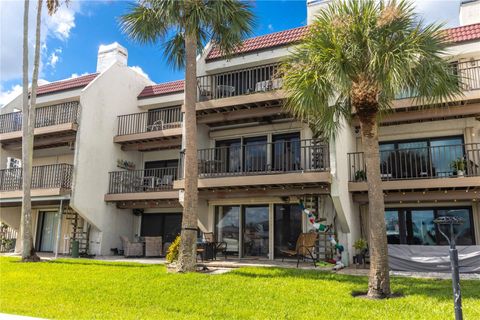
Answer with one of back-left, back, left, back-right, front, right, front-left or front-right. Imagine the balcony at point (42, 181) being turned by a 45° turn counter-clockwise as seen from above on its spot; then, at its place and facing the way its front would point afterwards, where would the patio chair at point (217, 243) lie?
front-left

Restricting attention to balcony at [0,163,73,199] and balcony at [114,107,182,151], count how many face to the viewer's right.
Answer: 0

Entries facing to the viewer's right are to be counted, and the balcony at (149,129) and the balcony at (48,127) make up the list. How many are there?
0

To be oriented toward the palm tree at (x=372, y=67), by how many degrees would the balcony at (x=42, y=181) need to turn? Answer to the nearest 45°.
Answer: approximately 90° to its left

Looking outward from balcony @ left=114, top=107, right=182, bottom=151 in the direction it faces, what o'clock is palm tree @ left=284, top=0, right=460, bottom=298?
The palm tree is roughly at 10 o'clock from the balcony.

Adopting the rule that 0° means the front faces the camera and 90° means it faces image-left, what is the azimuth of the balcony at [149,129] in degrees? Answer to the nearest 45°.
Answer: approximately 45°

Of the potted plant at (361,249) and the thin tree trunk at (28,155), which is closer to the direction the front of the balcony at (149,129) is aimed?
the thin tree trunk

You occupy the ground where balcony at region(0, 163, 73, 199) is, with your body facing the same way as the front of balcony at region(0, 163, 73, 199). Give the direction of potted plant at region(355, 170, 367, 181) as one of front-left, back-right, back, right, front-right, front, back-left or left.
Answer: left

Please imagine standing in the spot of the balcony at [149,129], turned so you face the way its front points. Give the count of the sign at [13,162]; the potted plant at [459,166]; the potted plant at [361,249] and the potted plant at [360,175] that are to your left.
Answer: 3
